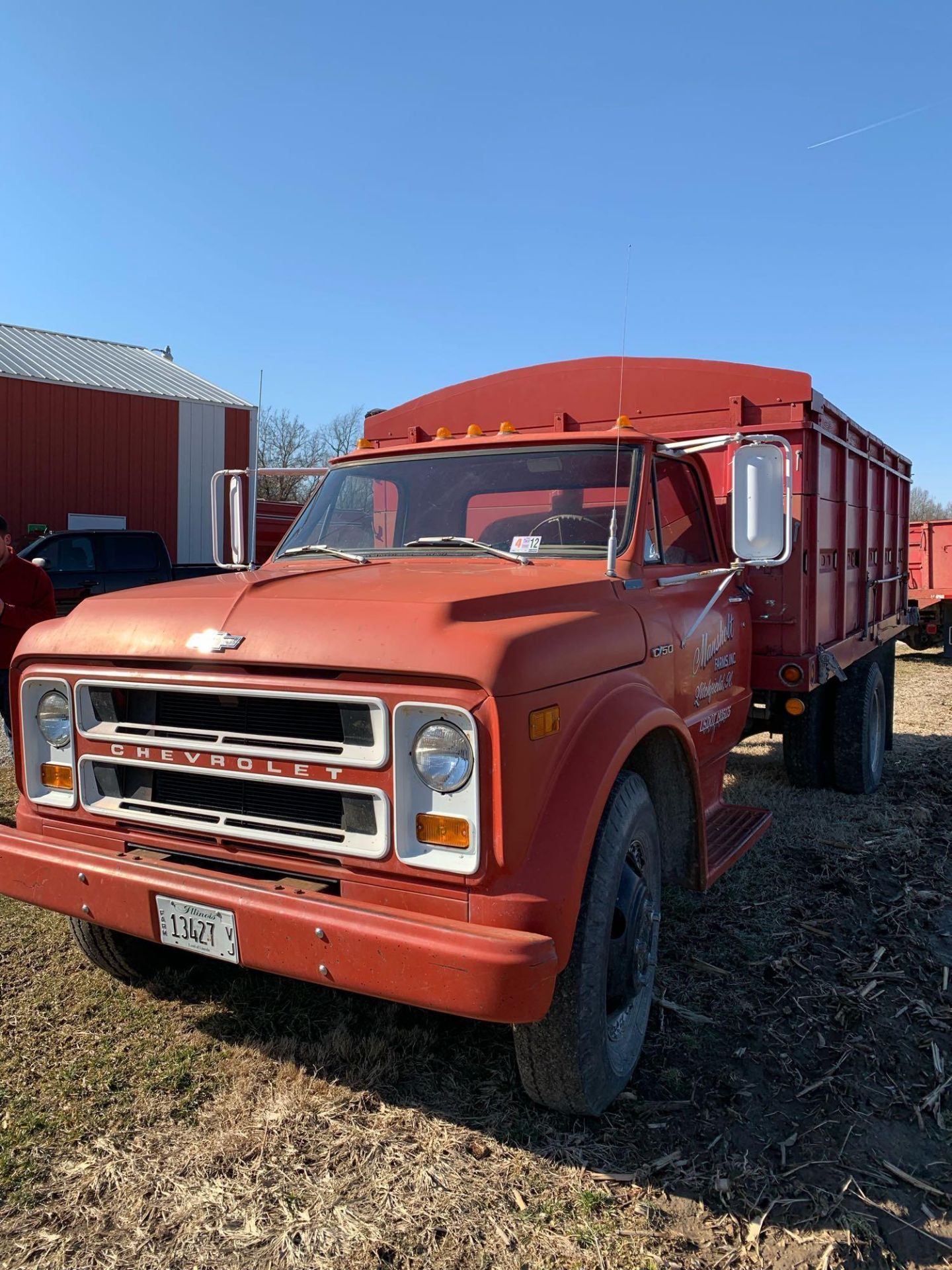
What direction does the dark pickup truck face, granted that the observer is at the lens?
facing to the left of the viewer

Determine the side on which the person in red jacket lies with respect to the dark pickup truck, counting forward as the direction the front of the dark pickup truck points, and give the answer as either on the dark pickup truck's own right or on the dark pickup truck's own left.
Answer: on the dark pickup truck's own left

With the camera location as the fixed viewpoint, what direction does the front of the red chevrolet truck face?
facing the viewer and to the left of the viewer

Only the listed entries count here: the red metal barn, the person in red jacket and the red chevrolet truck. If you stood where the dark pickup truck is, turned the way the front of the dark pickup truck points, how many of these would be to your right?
1

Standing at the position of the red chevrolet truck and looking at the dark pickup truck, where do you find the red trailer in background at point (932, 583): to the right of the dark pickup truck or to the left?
right

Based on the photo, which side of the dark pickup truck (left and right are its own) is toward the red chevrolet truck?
left

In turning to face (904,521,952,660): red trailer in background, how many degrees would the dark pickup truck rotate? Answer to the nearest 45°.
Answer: approximately 180°

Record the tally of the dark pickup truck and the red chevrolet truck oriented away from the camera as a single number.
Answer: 0

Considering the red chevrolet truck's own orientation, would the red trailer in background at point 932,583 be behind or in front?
behind
